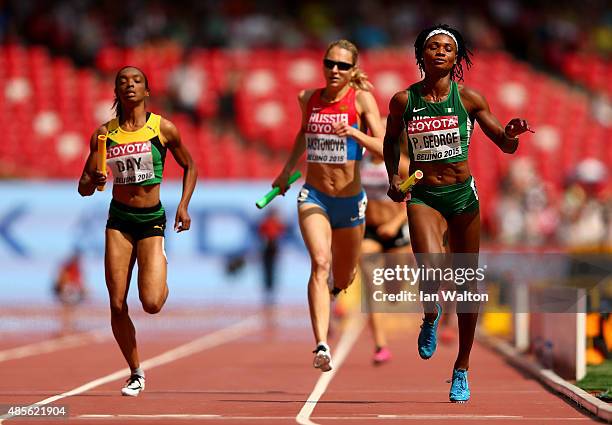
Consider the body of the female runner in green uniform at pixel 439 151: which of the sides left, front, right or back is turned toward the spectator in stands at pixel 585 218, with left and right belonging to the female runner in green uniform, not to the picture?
back

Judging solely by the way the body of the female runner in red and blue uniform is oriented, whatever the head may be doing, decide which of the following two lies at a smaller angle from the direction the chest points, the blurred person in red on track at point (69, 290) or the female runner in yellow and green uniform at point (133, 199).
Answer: the female runner in yellow and green uniform

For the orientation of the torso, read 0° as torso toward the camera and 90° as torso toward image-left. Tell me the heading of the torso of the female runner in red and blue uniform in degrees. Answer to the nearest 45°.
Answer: approximately 0°

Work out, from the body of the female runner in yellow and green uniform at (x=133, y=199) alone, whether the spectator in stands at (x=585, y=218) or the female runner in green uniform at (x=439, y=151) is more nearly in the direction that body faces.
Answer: the female runner in green uniform

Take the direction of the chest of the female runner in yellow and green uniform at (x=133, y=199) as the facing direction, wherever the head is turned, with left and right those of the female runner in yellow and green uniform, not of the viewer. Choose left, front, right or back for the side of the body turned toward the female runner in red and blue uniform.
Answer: left

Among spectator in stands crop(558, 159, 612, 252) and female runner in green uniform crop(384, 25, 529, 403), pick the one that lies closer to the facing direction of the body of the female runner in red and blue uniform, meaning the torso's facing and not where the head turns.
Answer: the female runner in green uniform

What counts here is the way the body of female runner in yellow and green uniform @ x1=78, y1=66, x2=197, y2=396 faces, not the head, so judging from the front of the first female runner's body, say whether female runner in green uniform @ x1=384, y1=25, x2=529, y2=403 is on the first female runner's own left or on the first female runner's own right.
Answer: on the first female runner's own left

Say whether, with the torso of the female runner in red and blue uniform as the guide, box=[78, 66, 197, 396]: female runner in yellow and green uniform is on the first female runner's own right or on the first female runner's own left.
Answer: on the first female runner's own right

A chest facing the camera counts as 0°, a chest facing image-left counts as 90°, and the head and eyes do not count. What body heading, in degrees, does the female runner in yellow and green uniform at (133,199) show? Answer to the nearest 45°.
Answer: approximately 0°
